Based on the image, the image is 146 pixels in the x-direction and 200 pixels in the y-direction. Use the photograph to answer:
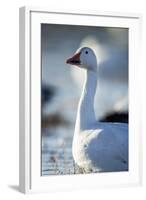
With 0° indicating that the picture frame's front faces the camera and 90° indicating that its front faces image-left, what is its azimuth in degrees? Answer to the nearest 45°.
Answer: approximately 315°
